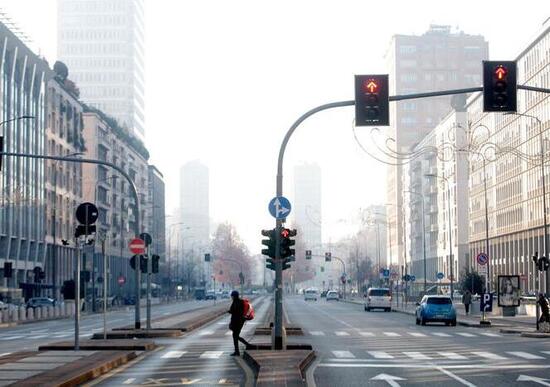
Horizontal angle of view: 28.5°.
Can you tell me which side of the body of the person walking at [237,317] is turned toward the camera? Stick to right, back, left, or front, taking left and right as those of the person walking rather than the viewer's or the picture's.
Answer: left

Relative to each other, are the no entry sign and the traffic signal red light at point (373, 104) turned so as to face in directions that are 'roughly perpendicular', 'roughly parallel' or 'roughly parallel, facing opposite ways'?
roughly parallel

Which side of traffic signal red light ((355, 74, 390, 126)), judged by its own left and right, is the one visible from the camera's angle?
front

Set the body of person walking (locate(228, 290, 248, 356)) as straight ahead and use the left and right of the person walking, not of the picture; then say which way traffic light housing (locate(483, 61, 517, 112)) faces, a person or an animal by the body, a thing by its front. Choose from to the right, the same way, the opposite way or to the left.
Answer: to the left

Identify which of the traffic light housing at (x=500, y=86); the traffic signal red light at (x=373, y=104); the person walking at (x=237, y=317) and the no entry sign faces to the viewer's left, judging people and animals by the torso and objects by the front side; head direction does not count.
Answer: the person walking

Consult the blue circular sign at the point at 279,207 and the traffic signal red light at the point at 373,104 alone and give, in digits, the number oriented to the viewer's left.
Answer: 0

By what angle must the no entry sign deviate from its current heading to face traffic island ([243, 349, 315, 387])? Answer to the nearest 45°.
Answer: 0° — it already faces it

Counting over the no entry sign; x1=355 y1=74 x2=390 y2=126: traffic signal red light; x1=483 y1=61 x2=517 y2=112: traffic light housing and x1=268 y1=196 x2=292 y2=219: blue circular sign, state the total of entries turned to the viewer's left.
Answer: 0

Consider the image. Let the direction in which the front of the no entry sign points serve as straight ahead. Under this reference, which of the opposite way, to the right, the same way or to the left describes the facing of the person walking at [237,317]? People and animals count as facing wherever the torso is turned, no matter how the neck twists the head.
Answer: to the right

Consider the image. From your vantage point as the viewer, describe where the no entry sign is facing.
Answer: facing the viewer

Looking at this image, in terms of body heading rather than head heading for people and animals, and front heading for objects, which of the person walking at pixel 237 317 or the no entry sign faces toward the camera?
the no entry sign

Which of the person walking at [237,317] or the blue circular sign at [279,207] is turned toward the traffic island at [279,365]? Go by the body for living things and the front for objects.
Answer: the blue circular sign

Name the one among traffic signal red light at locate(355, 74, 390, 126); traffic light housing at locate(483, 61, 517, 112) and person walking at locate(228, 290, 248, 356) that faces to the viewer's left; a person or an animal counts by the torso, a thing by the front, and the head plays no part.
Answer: the person walking
